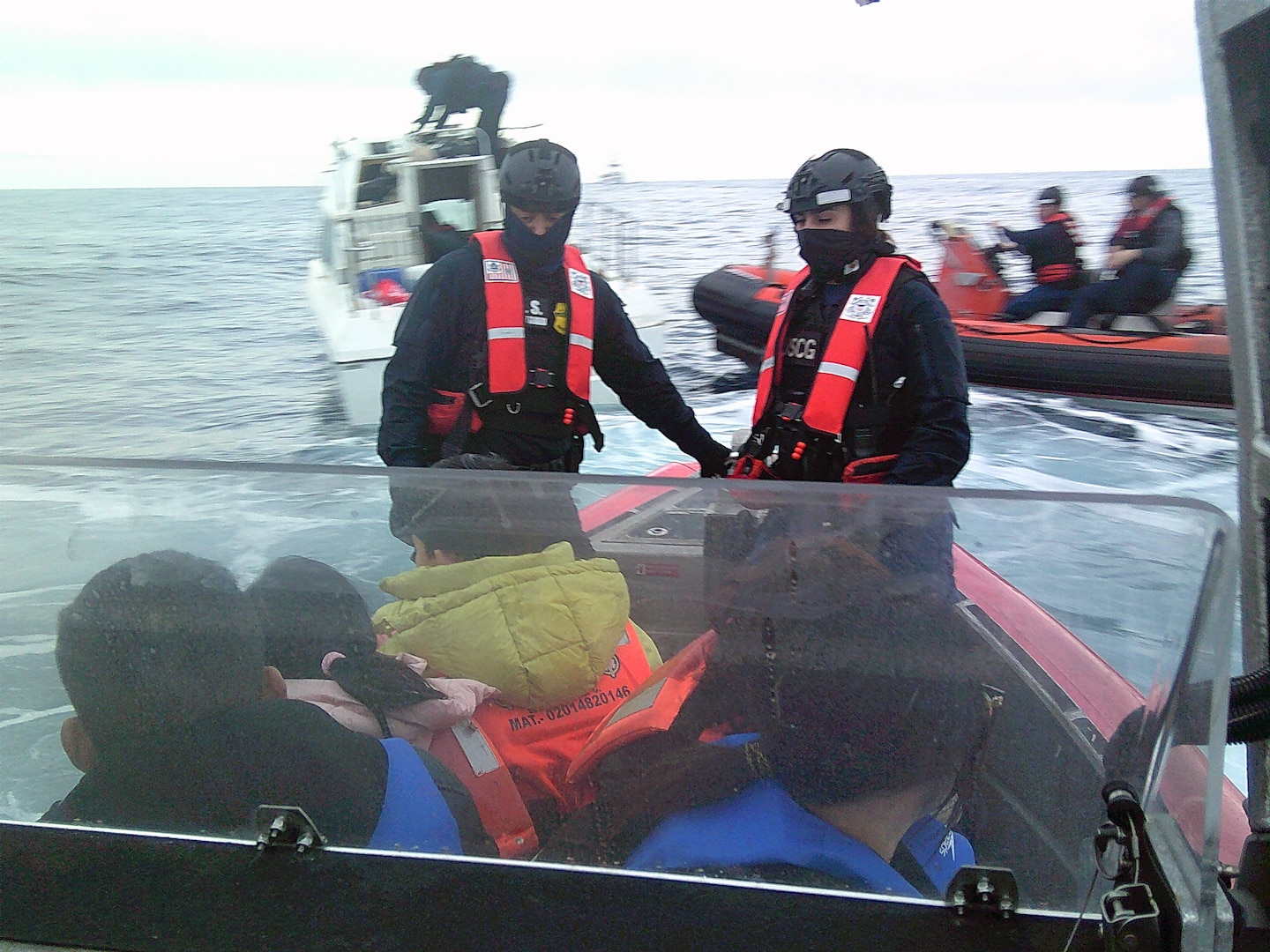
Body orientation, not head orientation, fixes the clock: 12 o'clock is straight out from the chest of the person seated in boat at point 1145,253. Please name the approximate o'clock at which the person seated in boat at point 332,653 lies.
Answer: the person seated in boat at point 332,653 is roughly at 9 o'clock from the person seated in boat at point 1145,253.

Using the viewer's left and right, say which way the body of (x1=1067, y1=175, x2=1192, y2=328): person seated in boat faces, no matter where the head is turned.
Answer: facing to the left of the viewer

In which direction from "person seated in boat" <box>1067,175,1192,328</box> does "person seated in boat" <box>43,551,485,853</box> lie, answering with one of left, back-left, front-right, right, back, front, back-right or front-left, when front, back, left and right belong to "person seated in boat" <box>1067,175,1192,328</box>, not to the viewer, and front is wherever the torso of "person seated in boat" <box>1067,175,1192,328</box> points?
left

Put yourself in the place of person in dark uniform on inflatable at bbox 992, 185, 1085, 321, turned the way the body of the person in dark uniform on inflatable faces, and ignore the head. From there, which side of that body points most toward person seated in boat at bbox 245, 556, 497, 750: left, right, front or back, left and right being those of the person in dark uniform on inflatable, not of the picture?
left

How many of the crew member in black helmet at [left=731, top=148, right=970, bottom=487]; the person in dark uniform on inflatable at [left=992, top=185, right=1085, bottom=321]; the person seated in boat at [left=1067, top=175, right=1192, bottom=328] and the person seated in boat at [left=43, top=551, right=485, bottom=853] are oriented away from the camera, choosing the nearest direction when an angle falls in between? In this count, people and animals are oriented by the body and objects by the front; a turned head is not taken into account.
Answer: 1

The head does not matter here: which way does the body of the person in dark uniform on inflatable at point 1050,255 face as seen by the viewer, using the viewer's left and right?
facing to the left of the viewer

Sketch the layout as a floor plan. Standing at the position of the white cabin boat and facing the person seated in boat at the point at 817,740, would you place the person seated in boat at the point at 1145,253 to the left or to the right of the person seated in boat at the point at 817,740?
left

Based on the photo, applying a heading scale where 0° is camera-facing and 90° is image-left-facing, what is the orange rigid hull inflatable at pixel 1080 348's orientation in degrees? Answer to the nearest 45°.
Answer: approximately 90°

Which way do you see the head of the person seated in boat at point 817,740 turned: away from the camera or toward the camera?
away from the camera

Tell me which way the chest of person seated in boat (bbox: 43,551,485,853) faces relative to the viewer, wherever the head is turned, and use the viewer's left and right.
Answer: facing away from the viewer
